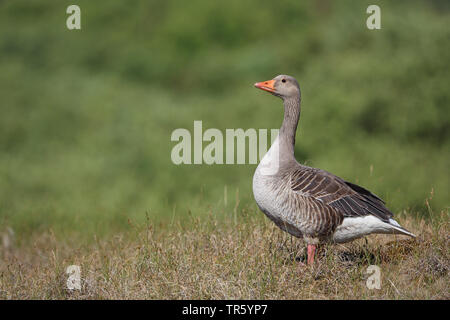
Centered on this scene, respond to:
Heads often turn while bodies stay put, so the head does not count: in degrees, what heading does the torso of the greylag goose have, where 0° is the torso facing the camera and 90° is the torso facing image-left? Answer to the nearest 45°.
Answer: approximately 90°
